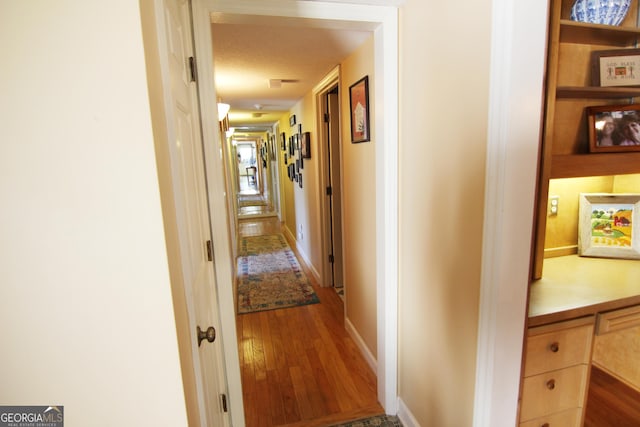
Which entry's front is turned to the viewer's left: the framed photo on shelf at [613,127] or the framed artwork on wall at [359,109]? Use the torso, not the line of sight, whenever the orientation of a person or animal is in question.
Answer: the framed artwork on wall

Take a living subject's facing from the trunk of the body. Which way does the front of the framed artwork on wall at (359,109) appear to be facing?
to the viewer's left

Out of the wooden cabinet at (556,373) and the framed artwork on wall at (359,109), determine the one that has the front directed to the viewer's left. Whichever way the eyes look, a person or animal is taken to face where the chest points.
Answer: the framed artwork on wall

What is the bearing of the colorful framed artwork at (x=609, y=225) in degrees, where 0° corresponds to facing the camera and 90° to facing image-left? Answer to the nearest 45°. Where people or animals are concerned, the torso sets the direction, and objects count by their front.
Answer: approximately 0°

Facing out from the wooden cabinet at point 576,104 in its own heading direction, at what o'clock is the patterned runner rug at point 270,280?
The patterned runner rug is roughly at 5 o'clock from the wooden cabinet.
